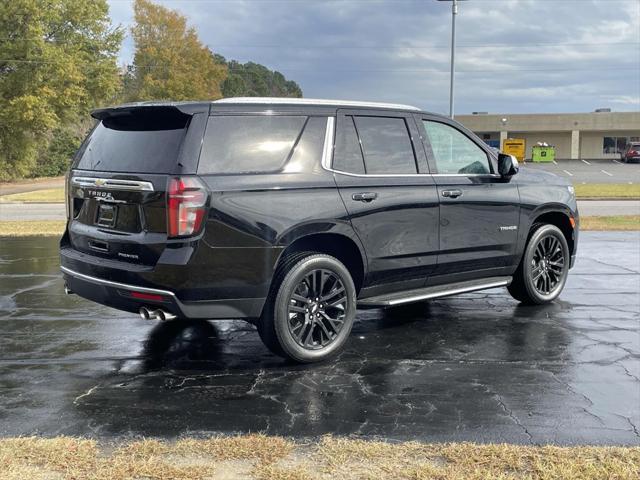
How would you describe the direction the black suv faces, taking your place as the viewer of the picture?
facing away from the viewer and to the right of the viewer

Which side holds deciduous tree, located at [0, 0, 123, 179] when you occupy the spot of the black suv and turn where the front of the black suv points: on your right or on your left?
on your left

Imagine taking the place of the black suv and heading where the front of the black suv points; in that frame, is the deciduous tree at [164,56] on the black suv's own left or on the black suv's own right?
on the black suv's own left
